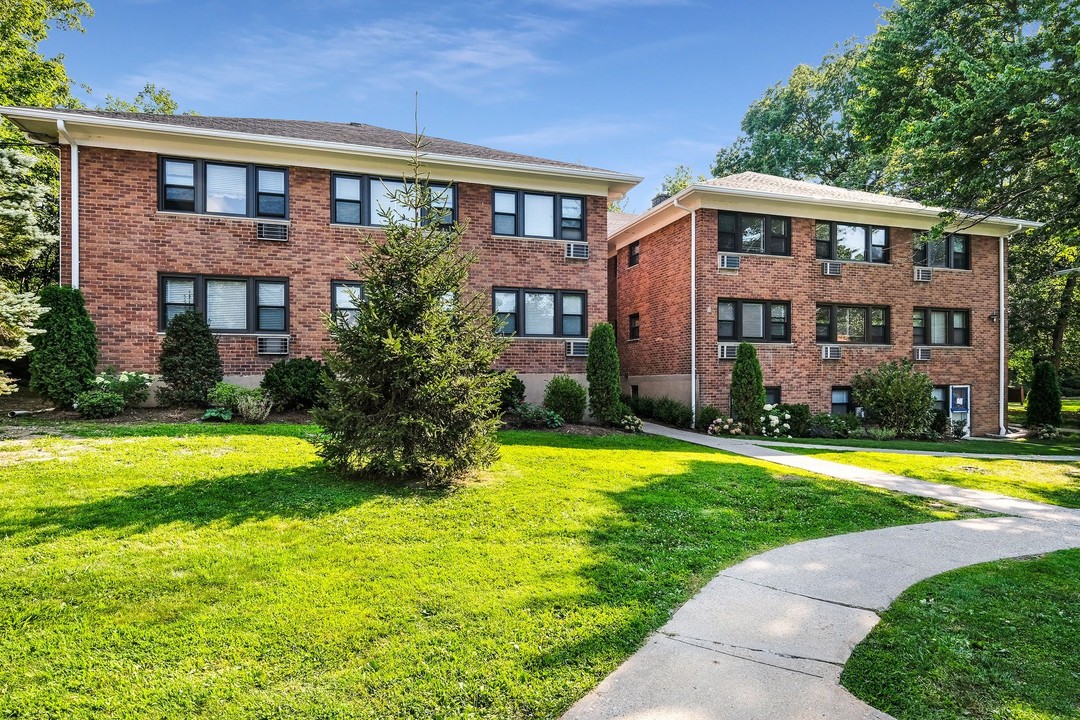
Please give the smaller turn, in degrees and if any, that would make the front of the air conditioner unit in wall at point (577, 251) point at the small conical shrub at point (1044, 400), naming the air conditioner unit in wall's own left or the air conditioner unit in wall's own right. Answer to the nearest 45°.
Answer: approximately 90° to the air conditioner unit in wall's own left

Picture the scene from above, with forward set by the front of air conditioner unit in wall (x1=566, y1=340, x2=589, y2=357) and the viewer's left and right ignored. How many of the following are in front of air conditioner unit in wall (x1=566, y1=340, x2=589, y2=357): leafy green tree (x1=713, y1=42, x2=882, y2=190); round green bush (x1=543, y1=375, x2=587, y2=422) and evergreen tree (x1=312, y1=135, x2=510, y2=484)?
2

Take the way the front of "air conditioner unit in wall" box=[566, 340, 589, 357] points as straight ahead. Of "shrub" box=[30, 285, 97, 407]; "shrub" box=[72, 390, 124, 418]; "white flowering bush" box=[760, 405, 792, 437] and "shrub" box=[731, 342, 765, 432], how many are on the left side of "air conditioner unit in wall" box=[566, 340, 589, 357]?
2

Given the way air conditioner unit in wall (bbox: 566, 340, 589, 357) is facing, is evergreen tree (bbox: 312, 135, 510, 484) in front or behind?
in front

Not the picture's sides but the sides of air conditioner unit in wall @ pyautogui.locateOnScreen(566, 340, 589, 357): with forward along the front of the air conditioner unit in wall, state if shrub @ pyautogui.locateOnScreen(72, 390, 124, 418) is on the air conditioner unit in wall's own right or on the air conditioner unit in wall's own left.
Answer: on the air conditioner unit in wall's own right

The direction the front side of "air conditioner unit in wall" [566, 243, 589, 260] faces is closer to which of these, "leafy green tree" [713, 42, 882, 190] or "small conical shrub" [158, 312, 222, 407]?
the small conical shrub

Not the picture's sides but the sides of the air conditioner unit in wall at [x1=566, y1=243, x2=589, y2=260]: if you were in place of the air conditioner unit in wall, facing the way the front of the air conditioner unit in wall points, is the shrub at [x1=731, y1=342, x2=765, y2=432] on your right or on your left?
on your left

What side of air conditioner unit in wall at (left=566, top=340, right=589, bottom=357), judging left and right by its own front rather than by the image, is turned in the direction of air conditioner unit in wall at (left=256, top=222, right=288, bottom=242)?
right

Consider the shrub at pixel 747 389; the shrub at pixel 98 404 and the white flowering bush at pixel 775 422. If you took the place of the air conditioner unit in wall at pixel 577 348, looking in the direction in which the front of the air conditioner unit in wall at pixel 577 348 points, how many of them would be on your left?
2

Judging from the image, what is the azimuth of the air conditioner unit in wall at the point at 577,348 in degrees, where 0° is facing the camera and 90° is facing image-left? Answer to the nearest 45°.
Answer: approximately 0°
